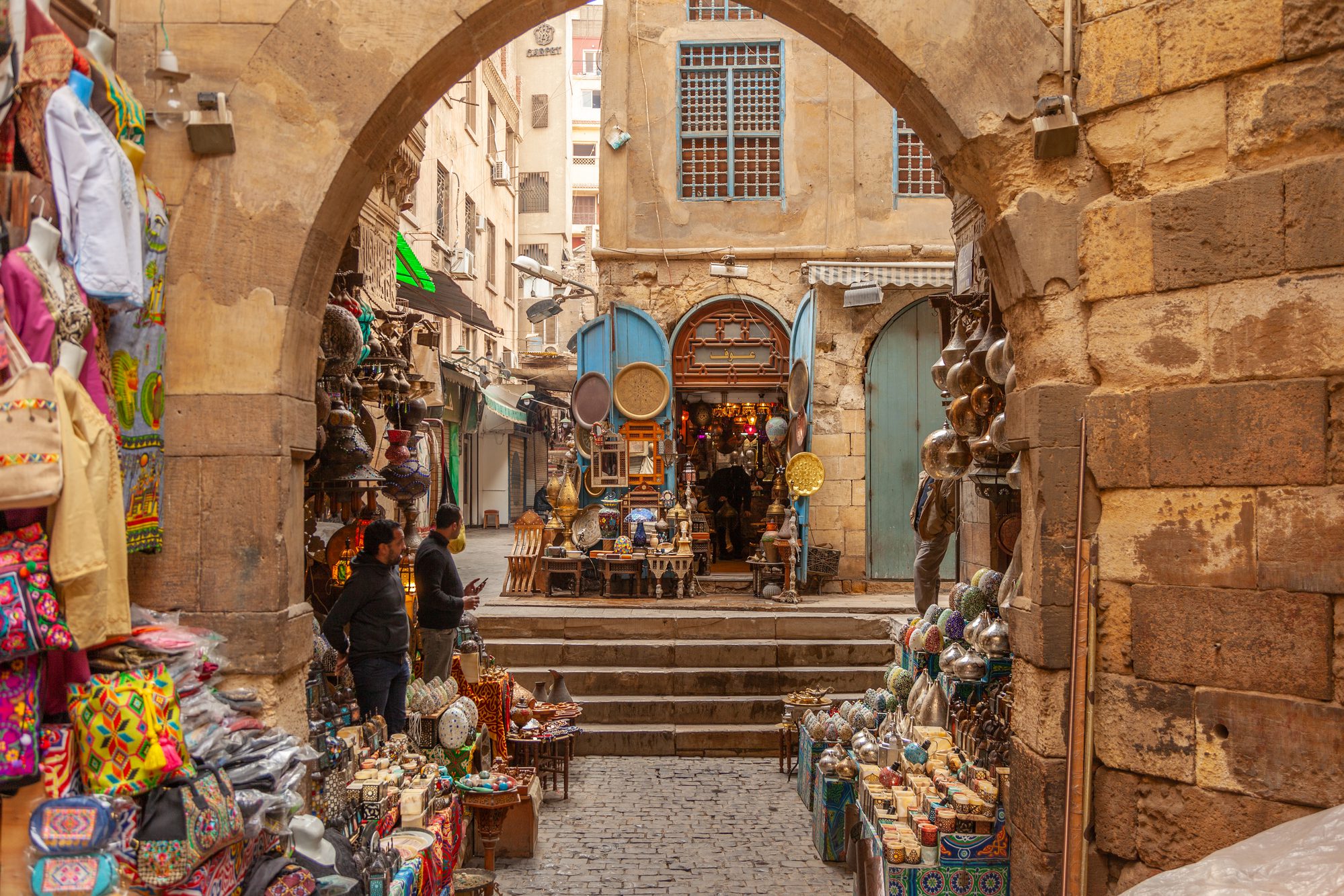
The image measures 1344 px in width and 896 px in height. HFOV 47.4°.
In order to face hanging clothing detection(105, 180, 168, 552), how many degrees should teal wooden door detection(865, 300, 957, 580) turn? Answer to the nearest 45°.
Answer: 0° — it already faces it

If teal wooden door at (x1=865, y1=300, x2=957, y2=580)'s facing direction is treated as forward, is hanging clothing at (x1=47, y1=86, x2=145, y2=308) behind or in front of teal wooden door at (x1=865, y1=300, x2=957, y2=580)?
in front

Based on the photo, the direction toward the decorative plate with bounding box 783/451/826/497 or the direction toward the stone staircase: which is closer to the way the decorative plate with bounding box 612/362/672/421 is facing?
the stone staircase

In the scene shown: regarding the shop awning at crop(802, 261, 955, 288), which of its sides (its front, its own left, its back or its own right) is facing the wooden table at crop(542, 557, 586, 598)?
right

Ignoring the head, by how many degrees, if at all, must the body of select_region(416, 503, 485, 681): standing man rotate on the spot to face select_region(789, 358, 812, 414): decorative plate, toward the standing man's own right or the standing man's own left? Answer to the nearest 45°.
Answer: approximately 45° to the standing man's own left
